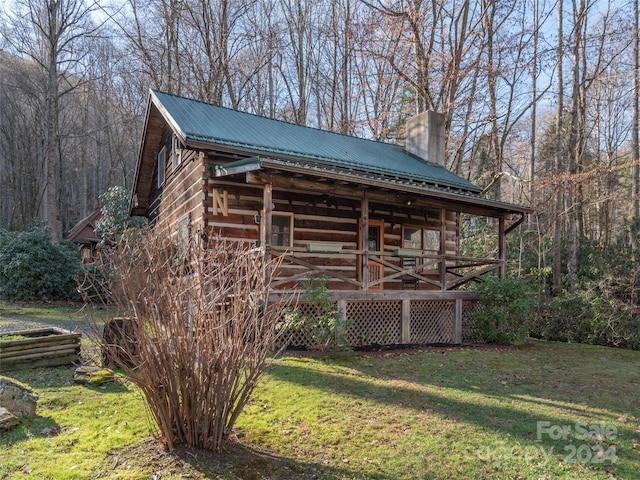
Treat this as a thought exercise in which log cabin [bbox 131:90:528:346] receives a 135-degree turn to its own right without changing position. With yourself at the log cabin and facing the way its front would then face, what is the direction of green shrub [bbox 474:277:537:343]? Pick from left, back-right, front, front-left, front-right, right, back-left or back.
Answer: back

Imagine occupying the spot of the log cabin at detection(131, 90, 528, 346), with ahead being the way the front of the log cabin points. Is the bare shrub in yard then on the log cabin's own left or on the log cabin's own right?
on the log cabin's own right

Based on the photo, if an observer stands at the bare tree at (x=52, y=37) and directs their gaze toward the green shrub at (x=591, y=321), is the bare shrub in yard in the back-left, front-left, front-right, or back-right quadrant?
front-right

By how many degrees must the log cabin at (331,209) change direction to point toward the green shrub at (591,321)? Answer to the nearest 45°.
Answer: approximately 45° to its left

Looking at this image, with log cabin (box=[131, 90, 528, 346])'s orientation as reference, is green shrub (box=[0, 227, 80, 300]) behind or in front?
behind

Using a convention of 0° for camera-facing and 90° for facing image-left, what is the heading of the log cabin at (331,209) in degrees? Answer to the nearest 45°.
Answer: approximately 315°

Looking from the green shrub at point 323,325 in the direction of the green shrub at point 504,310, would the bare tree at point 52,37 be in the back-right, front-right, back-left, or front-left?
back-left
